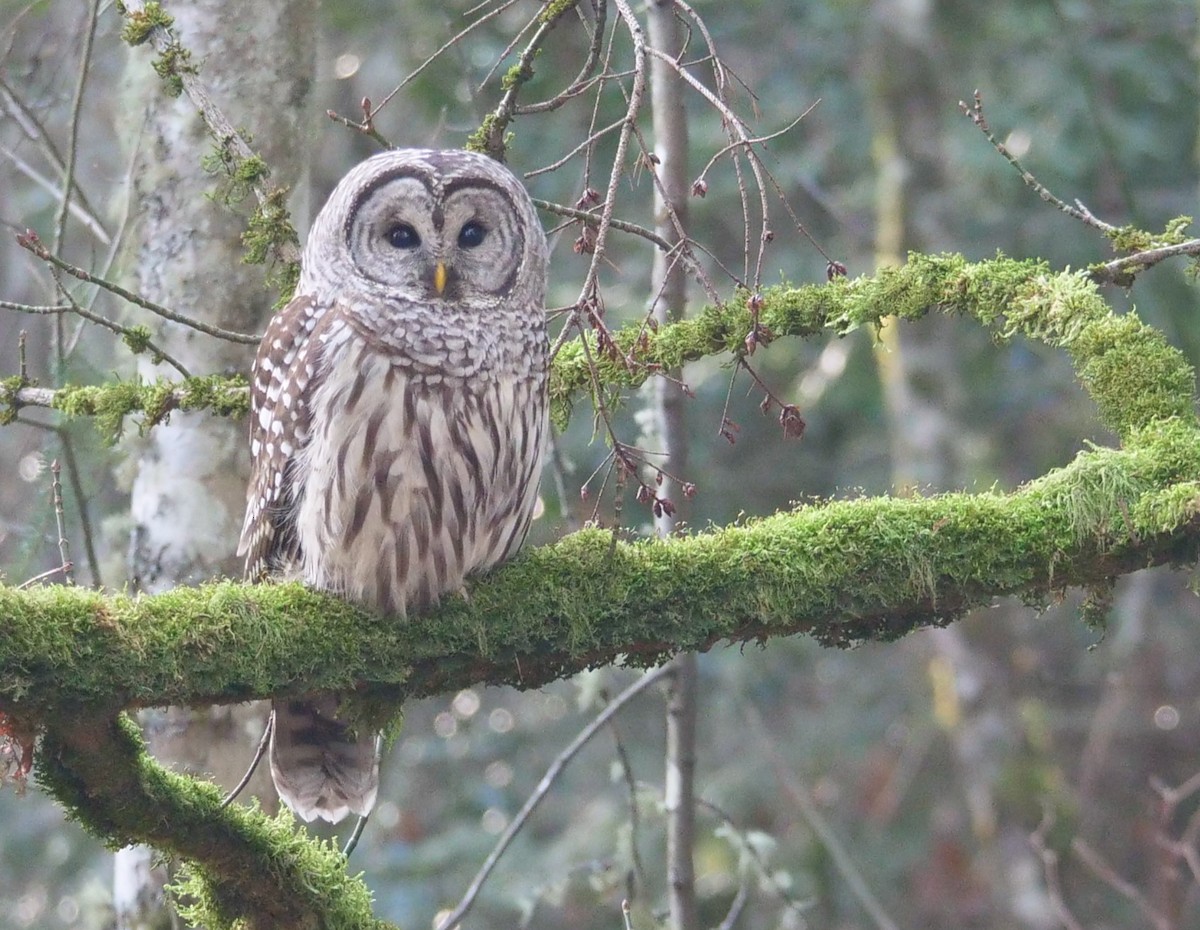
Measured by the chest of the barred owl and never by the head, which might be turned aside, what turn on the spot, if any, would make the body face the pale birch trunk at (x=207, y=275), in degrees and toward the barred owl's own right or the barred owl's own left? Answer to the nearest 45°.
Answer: approximately 180°

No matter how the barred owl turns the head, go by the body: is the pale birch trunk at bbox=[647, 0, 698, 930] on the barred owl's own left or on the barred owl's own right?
on the barred owl's own left

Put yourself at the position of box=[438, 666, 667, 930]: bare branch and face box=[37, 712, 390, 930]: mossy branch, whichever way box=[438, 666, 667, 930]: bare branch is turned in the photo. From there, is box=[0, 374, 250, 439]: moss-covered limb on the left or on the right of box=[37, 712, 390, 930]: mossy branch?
right

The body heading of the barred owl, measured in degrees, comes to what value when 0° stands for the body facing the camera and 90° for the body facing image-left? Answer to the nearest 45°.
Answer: approximately 315°
